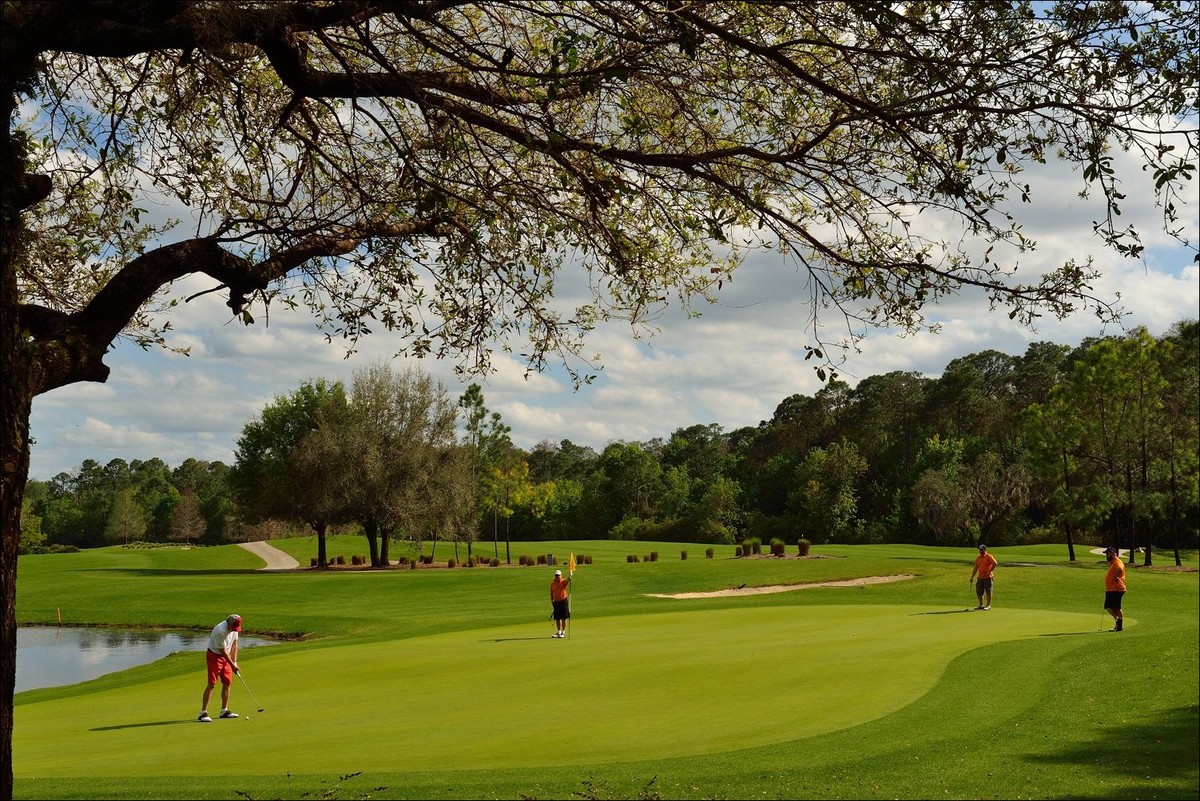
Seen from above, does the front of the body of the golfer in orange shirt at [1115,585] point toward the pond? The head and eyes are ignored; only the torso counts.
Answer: yes

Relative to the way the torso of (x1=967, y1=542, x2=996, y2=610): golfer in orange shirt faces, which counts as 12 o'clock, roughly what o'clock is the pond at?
The pond is roughly at 1 o'clock from the golfer in orange shirt.

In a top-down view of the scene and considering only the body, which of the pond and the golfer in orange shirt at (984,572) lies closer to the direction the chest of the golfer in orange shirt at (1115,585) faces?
the pond

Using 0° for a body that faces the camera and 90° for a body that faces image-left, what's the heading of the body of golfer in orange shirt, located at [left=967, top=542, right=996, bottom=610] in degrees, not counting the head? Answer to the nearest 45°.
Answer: approximately 45°

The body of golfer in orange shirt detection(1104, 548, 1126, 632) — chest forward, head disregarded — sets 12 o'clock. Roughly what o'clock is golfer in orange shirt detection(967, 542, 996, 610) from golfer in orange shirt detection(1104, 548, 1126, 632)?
golfer in orange shirt detection(967, 542, 996, 610) is roughly at 2 o'clock from golfer in orange shirt detection(1104, 548, 1126, 632).

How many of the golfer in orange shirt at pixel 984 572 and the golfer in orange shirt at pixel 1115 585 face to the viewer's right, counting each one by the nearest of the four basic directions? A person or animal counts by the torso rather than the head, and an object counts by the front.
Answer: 0

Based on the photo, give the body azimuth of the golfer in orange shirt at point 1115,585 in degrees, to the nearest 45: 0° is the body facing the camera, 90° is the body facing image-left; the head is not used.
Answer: approximately 90°

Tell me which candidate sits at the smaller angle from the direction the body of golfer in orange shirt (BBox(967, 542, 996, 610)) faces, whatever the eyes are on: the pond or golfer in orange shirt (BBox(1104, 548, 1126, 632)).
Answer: the pond

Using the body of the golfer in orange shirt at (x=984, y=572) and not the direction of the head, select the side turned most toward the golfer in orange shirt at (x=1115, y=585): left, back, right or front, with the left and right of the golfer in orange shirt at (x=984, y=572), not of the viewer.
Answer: left
